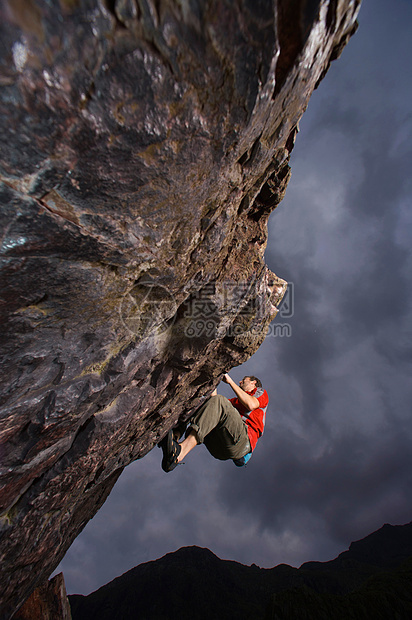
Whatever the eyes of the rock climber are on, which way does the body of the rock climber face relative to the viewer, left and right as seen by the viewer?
facing to the left of the viewer

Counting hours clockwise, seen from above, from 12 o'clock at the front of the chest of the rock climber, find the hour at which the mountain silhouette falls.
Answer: The mountain silhouette is roughly at 3 o'clock from the rock climber.
